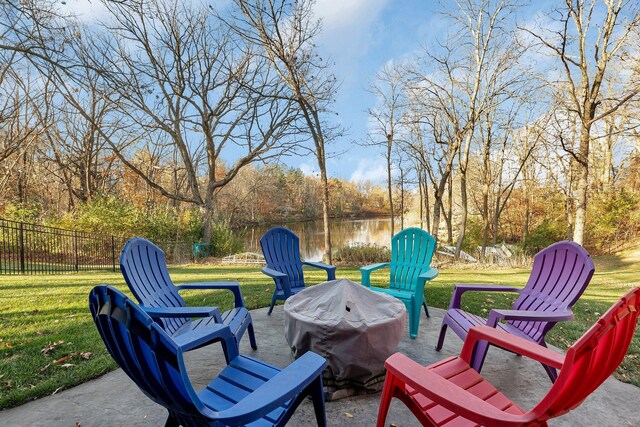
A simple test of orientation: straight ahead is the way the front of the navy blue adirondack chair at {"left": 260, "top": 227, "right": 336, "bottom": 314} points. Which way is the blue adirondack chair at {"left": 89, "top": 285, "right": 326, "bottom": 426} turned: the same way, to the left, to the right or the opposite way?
to the left

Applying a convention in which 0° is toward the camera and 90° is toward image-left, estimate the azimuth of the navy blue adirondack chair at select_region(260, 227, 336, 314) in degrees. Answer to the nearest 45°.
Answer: approximately 315°

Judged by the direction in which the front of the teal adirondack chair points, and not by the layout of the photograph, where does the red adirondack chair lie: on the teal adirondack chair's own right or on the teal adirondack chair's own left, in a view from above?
on the teal adirondack chair's own left

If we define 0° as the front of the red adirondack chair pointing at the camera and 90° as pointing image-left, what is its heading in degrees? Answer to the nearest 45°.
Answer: approximately 135°

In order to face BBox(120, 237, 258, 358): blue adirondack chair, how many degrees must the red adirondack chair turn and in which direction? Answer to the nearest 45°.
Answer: approximately 45° to its left

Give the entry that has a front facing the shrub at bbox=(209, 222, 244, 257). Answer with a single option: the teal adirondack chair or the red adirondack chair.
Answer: the red adirondack chair

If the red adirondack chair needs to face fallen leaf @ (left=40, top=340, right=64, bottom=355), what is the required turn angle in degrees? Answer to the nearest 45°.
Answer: approximately 45° to its left

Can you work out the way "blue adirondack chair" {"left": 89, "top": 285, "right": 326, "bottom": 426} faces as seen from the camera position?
facing away from the viewer and to the right of the viewer

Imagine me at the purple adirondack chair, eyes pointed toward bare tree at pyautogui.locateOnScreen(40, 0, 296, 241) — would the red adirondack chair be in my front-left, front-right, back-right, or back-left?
back-left

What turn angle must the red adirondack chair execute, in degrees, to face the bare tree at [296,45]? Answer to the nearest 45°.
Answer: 0° — it already faces it

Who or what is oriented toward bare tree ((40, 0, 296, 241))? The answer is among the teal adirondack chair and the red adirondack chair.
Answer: the red adirondack chair
